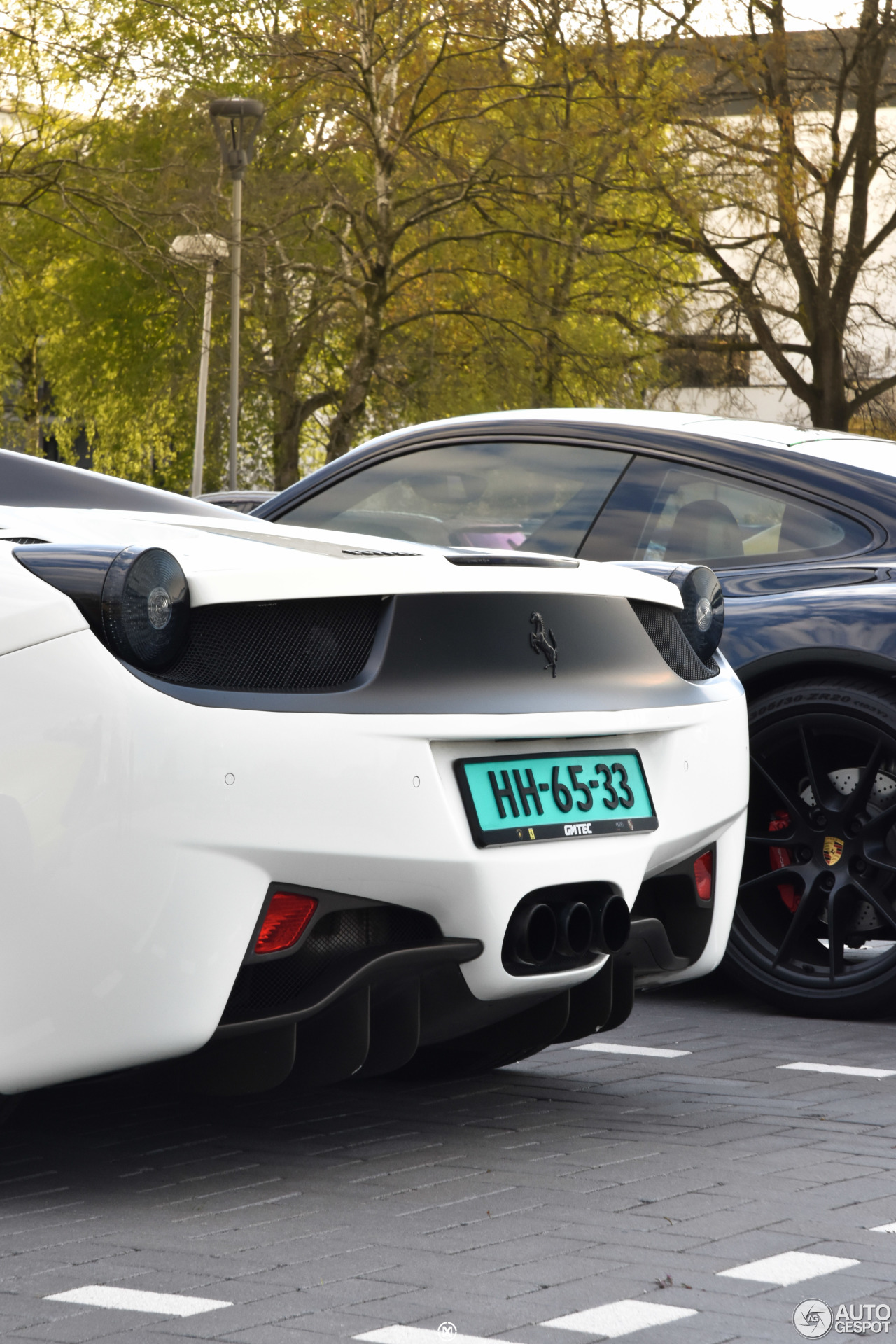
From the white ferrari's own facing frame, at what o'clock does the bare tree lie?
The bare tree is roughly at 2 o'clock from the white ferrari.

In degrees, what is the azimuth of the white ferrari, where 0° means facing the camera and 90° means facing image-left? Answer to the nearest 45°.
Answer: approximately 135°

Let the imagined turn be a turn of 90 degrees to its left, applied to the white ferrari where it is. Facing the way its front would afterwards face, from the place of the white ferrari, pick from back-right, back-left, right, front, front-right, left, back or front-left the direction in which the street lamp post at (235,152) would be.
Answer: back-right
